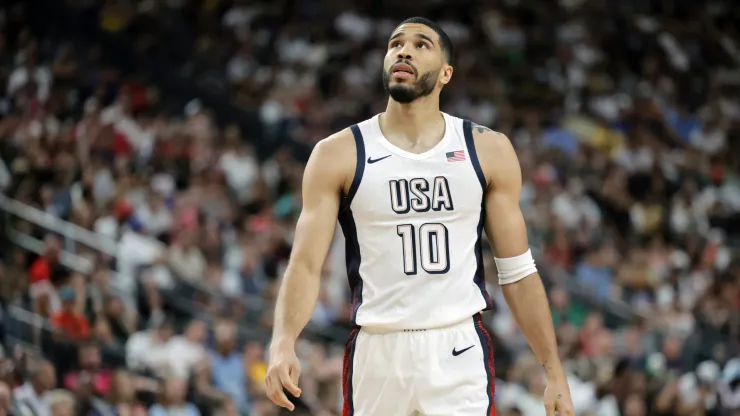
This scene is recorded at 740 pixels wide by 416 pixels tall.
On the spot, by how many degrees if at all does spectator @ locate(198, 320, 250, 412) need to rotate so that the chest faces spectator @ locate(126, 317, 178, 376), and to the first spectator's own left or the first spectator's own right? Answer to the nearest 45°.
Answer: approximately 90° to the first spectator's own right

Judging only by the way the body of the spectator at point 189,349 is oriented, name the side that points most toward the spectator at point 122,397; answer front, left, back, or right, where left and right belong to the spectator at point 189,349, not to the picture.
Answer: right

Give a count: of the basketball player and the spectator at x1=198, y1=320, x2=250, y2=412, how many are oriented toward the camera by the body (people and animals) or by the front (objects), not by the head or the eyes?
2

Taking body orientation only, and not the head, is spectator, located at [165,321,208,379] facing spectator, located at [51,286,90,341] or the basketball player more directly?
the basketball player

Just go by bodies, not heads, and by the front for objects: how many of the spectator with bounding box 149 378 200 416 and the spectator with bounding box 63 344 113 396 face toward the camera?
2

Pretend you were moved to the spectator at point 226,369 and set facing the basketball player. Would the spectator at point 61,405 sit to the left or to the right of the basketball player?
right

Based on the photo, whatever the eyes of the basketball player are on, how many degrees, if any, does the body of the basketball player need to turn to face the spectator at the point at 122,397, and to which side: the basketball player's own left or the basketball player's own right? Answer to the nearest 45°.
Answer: approximately 135° to the basketball player's own right
